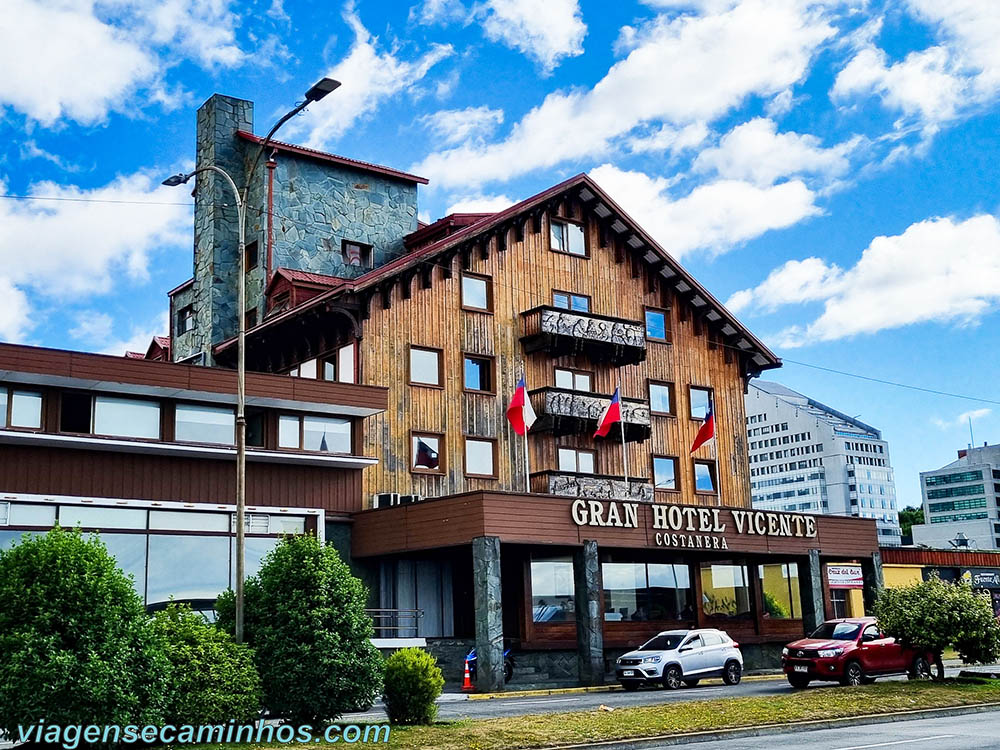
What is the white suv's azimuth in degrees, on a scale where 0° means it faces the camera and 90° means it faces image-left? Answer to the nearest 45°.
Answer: approximately 45°

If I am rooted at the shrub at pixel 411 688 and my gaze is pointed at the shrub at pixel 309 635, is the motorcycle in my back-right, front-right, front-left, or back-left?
back-right

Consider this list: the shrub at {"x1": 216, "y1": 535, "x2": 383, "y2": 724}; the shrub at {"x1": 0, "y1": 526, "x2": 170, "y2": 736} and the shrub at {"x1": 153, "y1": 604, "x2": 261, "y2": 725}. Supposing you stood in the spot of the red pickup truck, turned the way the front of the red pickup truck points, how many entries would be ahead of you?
3

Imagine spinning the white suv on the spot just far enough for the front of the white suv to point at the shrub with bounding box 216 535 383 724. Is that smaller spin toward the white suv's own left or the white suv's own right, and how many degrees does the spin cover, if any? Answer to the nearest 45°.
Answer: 0° — it already faces it

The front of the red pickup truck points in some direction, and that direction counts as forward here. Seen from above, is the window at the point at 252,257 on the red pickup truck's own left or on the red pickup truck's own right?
on the red pickup truck's own right

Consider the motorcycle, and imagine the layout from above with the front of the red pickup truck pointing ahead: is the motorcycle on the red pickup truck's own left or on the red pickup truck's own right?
on the red pickup truck's own right

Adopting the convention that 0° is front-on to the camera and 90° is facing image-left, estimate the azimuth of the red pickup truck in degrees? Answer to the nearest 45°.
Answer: approximately 45°

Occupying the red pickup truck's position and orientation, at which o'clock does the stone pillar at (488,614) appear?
The stone pillar is roughly at 1 o'clock from the red pickup truck.
